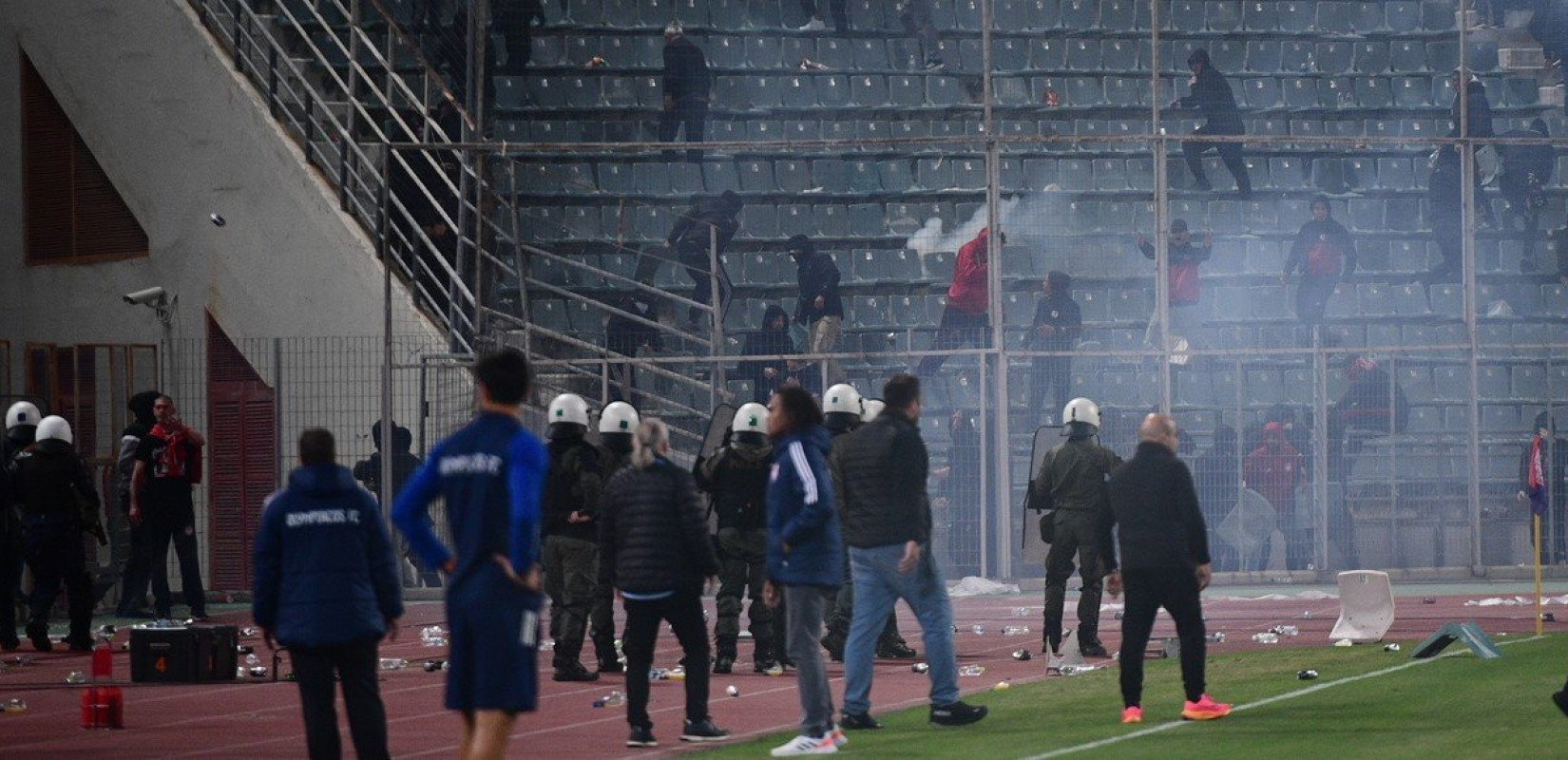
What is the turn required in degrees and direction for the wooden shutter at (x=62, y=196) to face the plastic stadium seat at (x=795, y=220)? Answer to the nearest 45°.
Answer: approximately 90° to its left

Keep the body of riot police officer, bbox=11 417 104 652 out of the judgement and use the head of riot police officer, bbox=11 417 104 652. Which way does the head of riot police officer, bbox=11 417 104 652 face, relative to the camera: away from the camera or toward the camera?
away from the camera

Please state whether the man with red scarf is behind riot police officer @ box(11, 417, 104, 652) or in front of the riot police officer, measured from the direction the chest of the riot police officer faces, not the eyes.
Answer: in front

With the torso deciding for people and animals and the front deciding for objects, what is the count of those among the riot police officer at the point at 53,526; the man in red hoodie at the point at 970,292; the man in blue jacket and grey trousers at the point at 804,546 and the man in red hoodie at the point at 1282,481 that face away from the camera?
1

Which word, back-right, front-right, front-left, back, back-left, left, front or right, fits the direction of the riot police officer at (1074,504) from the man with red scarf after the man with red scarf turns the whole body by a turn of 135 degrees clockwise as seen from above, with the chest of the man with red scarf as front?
back

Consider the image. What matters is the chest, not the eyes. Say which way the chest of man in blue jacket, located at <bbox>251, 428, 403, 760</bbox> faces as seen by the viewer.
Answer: away from the camera

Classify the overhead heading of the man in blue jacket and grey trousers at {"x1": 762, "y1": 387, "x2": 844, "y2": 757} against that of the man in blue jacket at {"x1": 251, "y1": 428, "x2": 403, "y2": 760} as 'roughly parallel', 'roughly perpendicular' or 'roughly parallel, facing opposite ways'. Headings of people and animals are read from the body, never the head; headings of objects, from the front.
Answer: roughly perpendicular

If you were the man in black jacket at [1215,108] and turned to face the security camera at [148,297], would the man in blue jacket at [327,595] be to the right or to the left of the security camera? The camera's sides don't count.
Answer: left

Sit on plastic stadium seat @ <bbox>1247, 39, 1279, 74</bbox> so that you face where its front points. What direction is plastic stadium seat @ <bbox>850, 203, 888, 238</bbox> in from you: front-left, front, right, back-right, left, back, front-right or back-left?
front-right

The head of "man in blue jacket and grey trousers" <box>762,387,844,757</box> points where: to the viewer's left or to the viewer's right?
to the viewer's left

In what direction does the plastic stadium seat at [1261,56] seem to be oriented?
toward the camera

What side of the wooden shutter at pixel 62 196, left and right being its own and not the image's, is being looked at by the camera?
front

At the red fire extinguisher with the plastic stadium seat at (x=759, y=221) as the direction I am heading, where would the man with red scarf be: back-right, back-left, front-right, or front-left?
front-left
